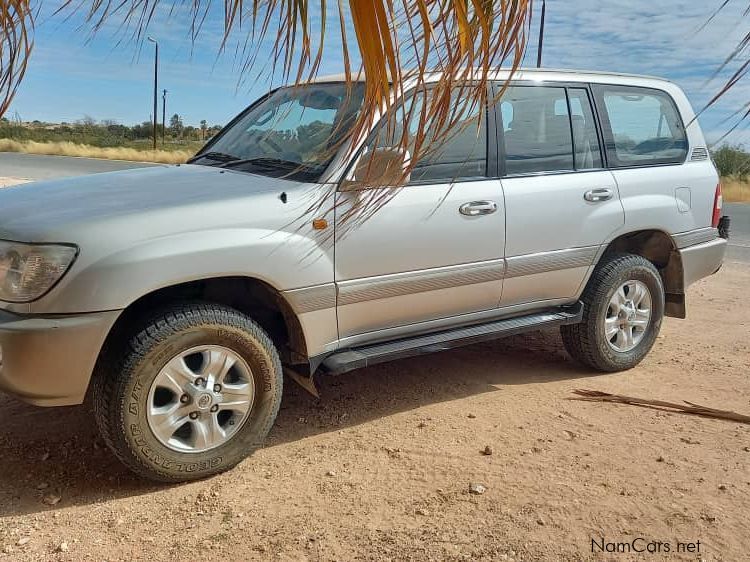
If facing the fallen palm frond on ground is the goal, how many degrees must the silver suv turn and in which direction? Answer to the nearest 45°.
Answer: approximately 135° to its left

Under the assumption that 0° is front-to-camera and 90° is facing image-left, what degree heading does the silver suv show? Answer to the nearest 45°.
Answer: approximately 45°
